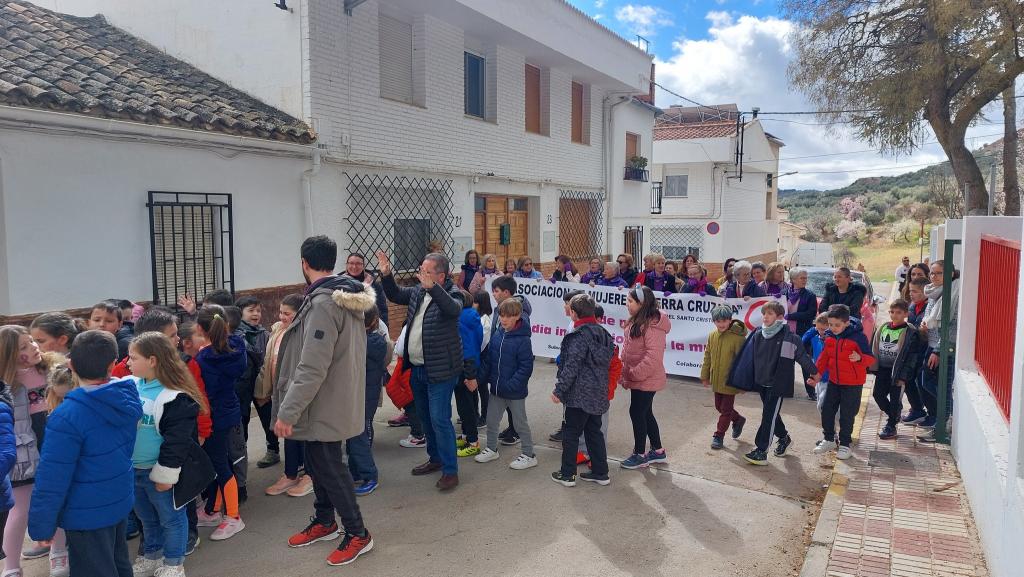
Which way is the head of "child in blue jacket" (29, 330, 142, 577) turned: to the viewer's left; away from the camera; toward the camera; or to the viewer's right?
away from the camera

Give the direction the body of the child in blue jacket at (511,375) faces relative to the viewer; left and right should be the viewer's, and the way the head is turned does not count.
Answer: facing the viewer and to the left of the viewer

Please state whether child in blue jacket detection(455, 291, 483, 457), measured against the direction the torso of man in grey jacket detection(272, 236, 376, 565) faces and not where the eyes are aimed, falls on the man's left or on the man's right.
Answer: on the man's right

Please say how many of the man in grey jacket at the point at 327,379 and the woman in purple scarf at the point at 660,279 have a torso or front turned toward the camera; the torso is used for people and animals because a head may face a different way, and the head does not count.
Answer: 1

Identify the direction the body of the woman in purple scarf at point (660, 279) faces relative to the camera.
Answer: toward the camera

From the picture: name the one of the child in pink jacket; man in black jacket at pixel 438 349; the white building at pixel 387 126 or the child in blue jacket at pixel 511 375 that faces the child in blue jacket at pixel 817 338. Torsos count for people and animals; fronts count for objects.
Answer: the white building

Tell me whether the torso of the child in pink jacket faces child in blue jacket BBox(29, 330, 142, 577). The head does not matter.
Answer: no
